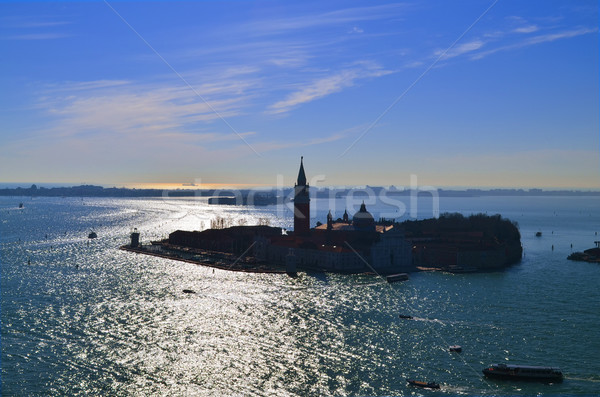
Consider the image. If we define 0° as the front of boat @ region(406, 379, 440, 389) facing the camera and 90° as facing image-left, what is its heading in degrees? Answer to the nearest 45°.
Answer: approximately 90°

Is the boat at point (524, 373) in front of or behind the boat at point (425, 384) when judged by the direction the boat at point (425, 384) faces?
behind
